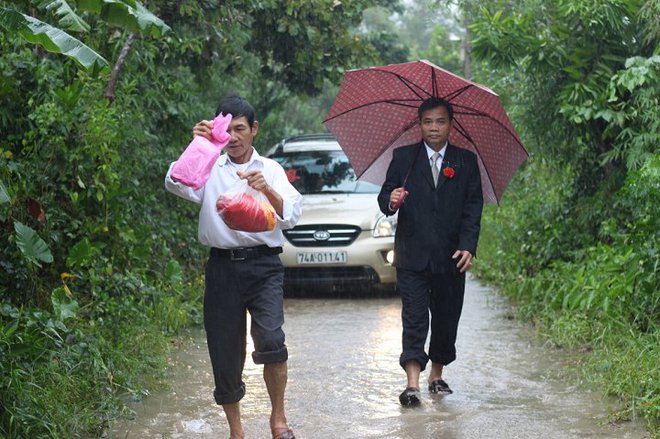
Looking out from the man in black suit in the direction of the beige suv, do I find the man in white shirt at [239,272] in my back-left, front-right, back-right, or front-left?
back-left

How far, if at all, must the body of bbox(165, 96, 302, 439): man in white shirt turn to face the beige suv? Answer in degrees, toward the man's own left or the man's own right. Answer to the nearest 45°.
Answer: approximately 180°

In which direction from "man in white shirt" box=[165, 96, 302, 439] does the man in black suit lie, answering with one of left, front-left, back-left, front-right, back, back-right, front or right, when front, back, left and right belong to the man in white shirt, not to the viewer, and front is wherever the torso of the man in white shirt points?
back-left

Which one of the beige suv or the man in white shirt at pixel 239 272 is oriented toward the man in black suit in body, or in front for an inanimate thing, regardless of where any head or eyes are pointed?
the beige suv

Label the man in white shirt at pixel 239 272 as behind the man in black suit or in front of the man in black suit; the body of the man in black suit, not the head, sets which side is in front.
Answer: in front

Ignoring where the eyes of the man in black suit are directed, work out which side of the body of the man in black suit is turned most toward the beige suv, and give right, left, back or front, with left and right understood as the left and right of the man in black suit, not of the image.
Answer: back

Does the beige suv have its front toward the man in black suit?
yes
